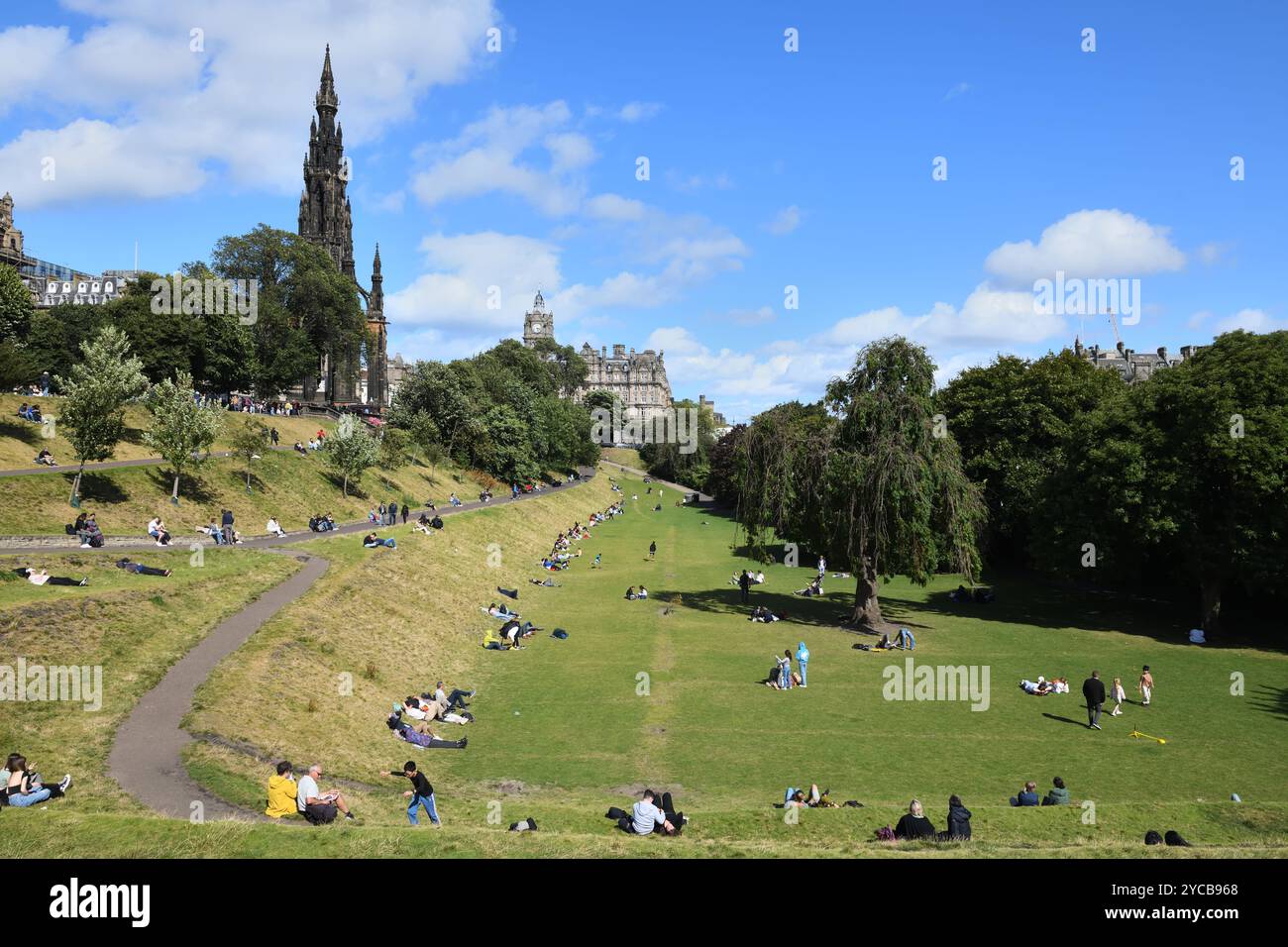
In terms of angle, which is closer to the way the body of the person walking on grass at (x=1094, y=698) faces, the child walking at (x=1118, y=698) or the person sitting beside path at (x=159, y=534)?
the child walking

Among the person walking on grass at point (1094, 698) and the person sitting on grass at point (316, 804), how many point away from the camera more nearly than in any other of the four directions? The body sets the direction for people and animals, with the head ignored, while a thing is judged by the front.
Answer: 1

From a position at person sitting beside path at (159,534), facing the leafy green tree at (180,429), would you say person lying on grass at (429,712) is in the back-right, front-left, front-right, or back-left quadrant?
back-right

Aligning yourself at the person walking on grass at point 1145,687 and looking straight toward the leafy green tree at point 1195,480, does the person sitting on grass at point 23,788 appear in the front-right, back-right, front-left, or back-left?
back-left
